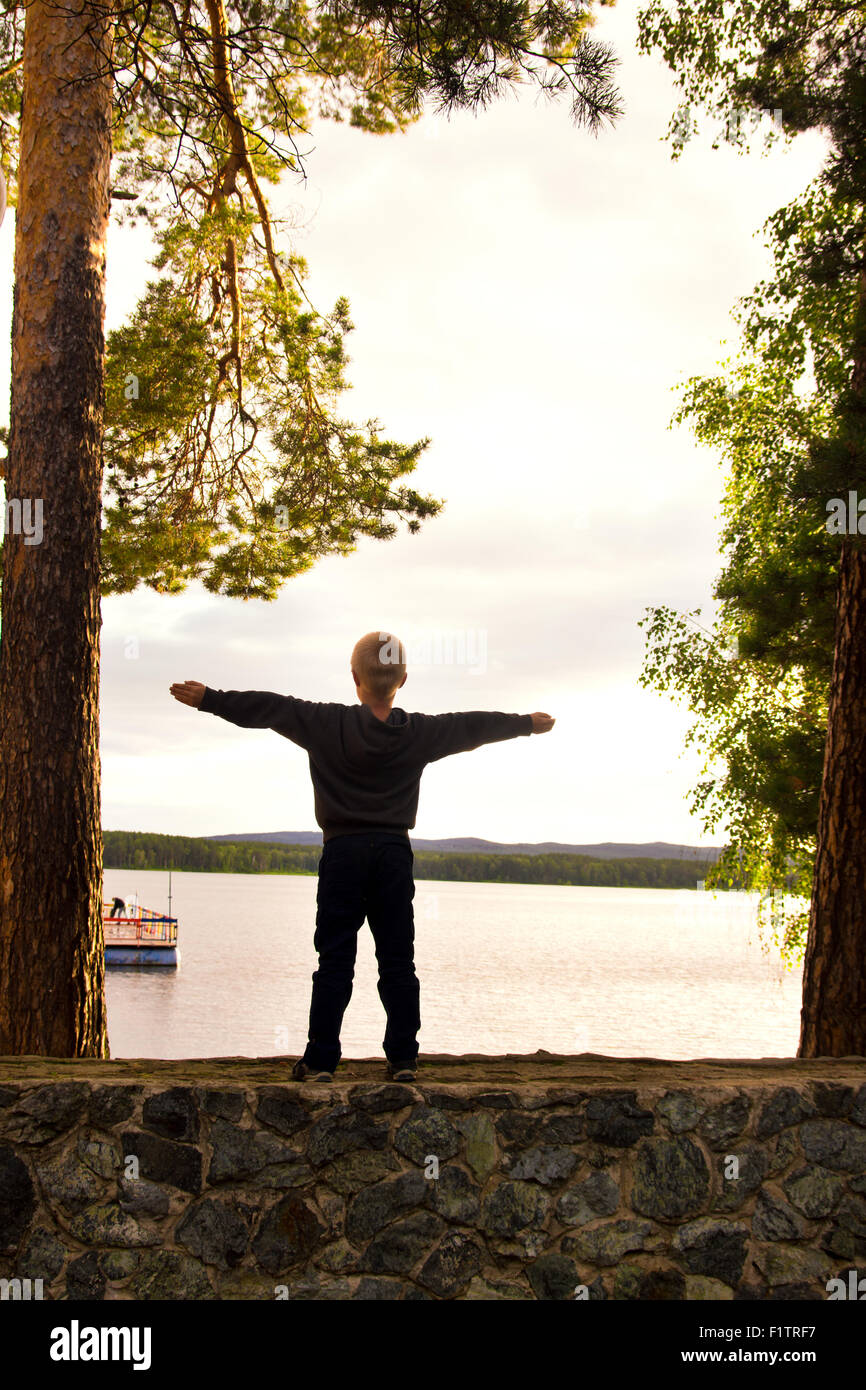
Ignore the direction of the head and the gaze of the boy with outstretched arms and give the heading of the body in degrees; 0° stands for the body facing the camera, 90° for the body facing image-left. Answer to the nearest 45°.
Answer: approximately 180°

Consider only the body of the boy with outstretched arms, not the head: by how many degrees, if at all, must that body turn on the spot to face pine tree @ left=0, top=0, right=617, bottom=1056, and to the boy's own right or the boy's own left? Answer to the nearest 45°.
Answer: approximately 45° to the boy's own left

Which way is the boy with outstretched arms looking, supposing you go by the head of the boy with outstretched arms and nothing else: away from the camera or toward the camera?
away from the camera
